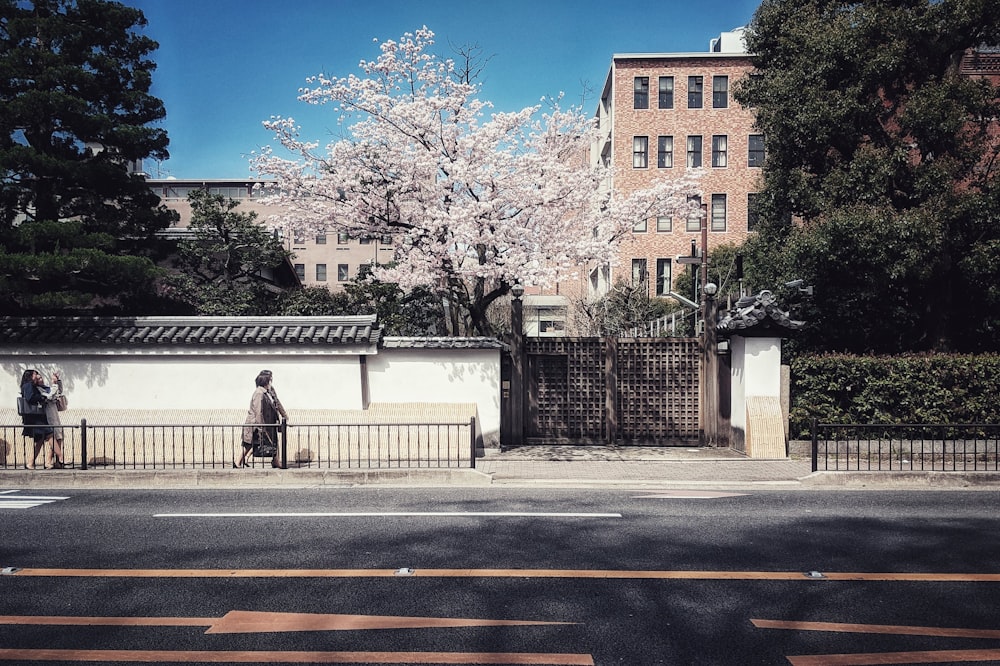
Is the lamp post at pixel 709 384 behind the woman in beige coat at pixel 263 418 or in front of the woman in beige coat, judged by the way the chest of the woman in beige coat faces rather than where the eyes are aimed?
in front

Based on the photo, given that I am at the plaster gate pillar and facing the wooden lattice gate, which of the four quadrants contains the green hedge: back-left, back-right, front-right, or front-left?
back-right

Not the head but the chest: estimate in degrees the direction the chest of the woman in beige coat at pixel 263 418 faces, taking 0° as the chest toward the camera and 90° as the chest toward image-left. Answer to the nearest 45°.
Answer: approximately 270°

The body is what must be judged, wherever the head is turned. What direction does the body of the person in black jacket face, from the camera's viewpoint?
to the viewer's right

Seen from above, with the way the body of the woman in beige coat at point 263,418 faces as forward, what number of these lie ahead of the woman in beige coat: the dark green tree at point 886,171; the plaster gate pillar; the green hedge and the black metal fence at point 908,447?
4

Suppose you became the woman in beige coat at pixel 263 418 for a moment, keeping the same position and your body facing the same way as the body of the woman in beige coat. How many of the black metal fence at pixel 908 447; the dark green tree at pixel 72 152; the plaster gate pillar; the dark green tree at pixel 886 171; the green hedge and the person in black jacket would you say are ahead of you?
4

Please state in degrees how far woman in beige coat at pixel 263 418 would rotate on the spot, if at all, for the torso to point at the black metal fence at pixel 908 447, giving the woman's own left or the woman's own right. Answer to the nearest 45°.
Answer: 0° — they already face it

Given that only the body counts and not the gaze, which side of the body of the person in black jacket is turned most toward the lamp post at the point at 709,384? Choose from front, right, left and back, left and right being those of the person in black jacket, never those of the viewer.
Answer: front

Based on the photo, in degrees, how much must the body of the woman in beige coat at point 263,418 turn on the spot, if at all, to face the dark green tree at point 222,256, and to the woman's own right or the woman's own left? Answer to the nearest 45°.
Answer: approximately 90° to the woman's own left
